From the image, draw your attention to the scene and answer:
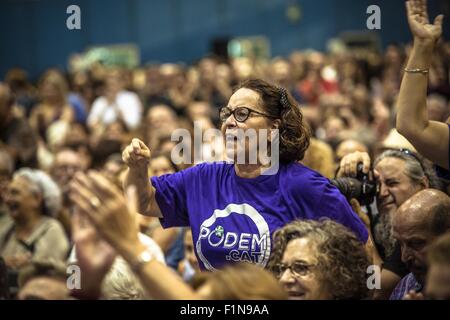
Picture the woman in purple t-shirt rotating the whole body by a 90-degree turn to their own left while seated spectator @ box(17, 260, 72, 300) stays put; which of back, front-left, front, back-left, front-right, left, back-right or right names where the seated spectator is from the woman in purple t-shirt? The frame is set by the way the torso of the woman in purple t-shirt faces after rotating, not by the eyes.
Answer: back-right

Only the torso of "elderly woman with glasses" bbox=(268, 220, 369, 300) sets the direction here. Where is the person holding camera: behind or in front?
behind

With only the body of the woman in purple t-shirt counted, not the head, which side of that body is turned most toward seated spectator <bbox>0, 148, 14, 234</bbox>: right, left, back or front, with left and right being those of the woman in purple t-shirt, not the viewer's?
right

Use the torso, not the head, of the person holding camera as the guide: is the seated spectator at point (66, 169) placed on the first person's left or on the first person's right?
on the first person's right

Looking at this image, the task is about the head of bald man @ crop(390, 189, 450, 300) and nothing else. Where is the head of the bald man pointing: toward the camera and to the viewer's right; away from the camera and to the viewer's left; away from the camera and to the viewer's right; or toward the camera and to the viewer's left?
toward the camera and to the viewer's left

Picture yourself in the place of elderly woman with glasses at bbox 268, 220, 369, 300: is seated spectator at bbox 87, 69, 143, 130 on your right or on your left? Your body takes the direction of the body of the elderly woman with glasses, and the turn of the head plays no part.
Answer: on your right

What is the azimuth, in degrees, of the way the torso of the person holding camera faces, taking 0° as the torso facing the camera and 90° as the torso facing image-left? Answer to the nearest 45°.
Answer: approximately 45°

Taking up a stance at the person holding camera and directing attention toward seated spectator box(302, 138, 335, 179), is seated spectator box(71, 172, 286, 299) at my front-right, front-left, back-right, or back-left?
back-left

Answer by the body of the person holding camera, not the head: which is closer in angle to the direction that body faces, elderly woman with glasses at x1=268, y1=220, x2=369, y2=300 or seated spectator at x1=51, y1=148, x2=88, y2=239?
the elderly woman with glasses
